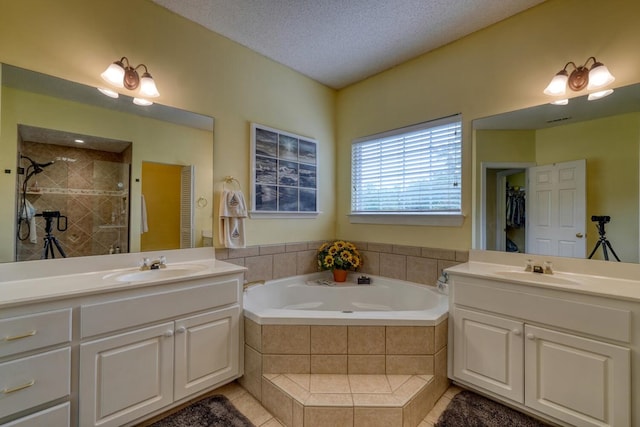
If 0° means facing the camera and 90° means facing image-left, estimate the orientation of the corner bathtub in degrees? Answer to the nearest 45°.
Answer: approximately 0°

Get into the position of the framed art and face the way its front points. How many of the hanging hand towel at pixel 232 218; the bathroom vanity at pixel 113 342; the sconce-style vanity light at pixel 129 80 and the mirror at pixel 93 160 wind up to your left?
0

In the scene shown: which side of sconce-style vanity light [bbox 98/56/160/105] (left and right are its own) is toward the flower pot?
left

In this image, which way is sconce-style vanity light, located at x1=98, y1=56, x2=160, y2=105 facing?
toward the camera

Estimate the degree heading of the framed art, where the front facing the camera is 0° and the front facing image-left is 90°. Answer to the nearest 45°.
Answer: approximately 315°

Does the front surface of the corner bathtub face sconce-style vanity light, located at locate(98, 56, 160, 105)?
no

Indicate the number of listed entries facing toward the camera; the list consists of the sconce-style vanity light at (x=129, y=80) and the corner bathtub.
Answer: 2

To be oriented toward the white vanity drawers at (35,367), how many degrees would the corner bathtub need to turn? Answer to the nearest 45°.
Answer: approximately 45° to its right

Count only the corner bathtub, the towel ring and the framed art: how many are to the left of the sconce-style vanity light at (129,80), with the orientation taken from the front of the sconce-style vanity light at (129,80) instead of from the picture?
3

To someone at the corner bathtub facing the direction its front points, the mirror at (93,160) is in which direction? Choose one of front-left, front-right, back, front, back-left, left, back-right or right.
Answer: front-right

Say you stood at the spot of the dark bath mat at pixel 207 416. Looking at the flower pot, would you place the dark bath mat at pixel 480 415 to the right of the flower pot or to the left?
right

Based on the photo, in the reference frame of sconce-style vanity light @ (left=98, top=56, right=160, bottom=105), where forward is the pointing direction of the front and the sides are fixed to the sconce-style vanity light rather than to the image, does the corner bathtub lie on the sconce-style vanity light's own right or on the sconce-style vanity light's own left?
on the sconce-style vanity light's own left

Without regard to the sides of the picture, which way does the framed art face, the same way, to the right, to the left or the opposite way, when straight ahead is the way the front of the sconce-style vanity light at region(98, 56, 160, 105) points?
the same way

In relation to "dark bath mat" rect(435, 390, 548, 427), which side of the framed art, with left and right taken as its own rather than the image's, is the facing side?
front

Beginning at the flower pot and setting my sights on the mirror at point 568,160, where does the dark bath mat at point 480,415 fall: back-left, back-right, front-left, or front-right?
front-right
